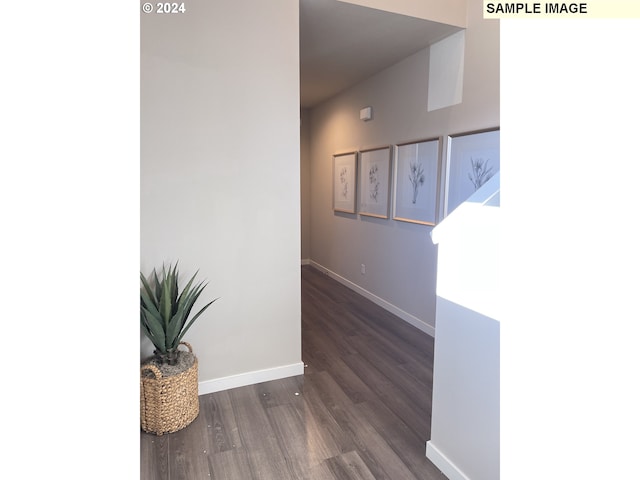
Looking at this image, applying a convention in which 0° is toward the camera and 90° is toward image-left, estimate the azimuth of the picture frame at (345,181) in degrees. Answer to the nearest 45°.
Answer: approximately 45°

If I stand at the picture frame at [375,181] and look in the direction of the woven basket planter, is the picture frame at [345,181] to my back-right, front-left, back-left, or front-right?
back-right

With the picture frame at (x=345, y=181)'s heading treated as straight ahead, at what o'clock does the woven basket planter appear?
The woven basket planter is roughly at 11 o'clock from the picture frame.

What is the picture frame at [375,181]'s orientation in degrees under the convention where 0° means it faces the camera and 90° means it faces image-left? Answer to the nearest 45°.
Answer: approximately 45°

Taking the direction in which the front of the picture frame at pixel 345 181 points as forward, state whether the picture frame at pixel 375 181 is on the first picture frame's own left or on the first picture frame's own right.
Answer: on the first picture frame's own left

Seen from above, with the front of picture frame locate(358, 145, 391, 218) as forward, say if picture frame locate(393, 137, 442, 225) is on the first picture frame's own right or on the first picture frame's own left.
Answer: on the first picture frame's own left

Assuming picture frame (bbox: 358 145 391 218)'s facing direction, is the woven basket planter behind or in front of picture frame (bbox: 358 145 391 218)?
in front

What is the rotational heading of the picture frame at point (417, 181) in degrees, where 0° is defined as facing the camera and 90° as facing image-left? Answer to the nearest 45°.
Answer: approximately 45°

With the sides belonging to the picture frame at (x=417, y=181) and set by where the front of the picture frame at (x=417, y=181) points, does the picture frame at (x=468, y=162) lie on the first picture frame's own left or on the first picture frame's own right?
on the first picture frame's own left
